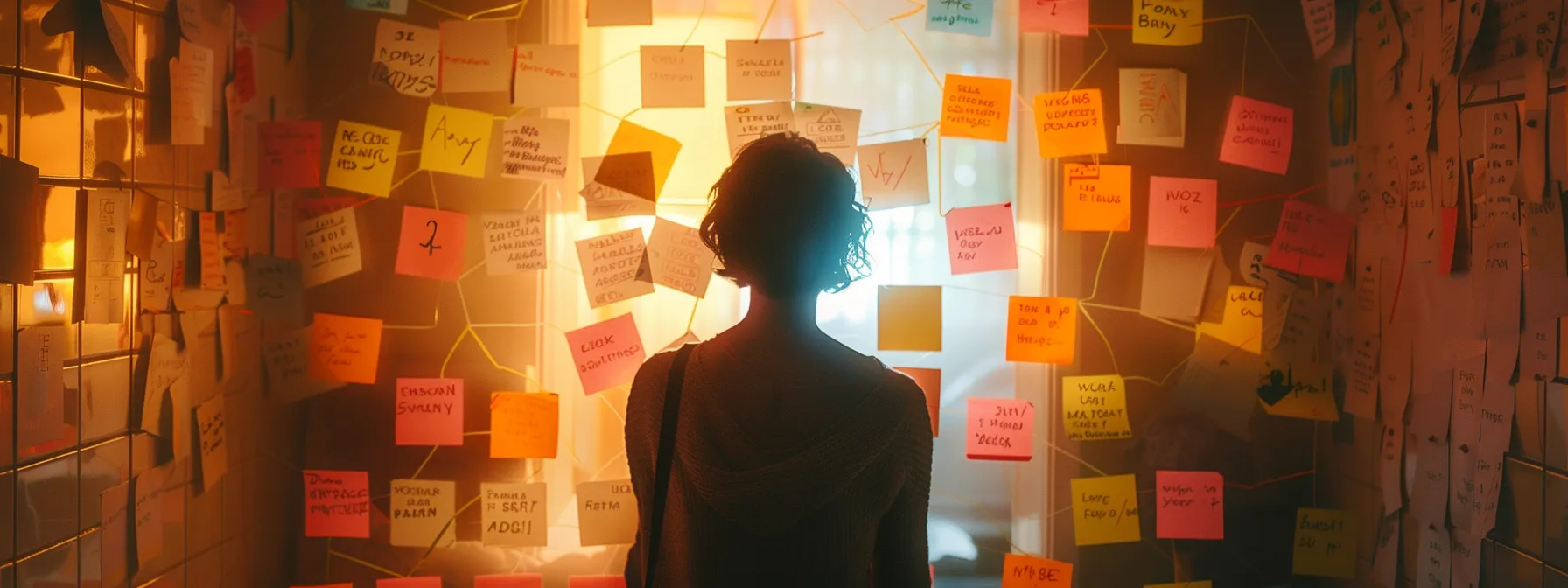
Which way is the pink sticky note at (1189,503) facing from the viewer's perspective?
toward the camera

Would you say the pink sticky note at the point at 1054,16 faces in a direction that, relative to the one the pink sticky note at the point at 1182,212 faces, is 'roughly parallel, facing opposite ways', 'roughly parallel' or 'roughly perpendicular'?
roughly parallel

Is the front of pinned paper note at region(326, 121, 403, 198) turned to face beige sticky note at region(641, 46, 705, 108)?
no

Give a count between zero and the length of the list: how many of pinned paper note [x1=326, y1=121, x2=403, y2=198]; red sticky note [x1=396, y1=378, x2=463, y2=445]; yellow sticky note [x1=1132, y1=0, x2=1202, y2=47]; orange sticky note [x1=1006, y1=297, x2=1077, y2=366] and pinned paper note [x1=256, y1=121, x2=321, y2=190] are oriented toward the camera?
5

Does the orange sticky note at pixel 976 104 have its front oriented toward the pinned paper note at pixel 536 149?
no

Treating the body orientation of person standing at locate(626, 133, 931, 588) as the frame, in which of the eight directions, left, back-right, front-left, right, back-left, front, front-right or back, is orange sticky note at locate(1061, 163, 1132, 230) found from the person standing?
front-right

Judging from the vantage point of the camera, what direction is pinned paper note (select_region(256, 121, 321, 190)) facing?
facing the viewer

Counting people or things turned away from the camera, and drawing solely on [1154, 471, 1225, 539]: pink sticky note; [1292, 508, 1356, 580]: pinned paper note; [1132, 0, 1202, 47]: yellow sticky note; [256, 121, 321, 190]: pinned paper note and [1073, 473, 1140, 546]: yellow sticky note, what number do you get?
0

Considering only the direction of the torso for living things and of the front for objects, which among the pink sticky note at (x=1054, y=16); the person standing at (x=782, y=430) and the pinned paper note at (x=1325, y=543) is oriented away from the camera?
the person standing

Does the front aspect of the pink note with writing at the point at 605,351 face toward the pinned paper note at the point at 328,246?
no

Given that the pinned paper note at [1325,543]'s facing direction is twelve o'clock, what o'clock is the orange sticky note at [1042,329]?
The orange sticky note is roughly at 2 o'clock from the pinned paper note.

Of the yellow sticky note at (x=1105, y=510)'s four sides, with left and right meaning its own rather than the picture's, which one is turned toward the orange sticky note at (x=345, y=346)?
right

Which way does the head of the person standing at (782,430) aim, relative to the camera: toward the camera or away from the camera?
away from the camera

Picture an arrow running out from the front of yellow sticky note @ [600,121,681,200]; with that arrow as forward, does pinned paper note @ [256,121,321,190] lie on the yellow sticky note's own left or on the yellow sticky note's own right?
on the yellow sticky note's own right

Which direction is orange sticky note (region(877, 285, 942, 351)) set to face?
toward the camera

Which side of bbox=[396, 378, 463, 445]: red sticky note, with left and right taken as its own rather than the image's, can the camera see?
front

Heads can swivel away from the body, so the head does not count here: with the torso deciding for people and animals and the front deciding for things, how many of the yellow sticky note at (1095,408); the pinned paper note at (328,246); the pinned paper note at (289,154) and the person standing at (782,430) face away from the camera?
1

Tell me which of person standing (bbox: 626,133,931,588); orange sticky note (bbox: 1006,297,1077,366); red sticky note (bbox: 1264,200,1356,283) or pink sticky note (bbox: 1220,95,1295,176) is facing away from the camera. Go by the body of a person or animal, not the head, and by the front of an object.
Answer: the person standing

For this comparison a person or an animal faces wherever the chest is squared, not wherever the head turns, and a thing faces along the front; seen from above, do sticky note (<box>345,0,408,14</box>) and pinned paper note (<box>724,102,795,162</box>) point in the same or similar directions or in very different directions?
same or similar directions

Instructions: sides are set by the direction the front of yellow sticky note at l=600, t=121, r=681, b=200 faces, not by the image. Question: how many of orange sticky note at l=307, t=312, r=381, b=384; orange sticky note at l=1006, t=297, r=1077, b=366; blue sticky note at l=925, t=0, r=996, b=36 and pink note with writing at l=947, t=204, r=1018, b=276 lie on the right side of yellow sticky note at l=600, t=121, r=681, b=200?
1

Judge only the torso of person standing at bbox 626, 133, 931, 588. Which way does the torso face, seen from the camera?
away from the camera

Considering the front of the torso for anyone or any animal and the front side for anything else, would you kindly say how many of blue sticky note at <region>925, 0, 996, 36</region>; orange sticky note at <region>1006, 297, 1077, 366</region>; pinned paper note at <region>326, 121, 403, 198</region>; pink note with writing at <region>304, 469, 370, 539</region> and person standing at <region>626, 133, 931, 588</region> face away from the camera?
1
